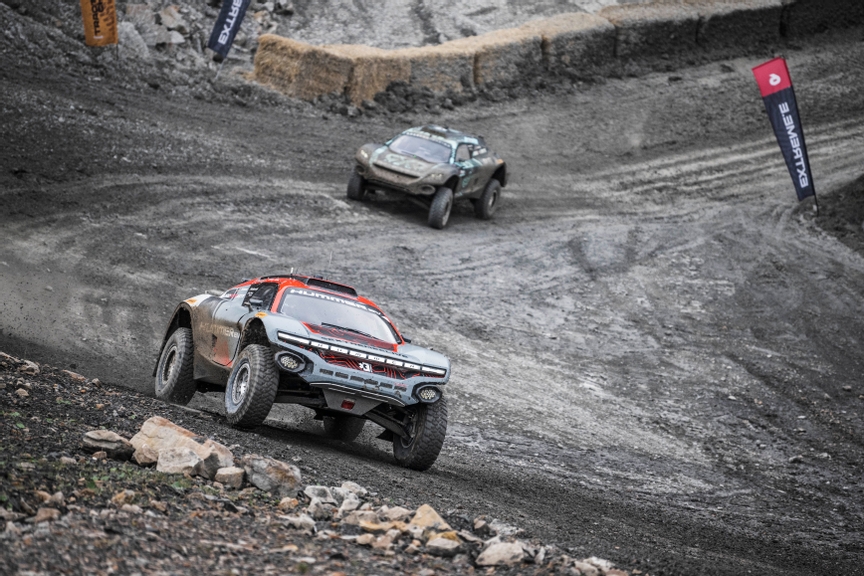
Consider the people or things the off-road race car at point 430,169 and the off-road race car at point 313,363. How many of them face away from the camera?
0

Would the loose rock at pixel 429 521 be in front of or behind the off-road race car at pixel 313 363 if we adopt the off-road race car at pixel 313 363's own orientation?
in front

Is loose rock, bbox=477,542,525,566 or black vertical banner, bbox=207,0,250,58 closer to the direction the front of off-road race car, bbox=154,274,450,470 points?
the loose rock

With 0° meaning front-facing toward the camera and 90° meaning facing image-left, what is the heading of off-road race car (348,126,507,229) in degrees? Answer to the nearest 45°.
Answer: approximately 45°

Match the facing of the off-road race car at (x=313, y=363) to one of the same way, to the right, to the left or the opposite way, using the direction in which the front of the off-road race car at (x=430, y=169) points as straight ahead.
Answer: to the left

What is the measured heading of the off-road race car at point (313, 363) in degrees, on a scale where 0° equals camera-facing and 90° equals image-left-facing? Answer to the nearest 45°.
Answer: approximately 315°

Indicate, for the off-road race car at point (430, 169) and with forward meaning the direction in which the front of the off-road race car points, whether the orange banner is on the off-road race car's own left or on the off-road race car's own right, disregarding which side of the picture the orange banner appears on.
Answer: on the off-road race car's own right

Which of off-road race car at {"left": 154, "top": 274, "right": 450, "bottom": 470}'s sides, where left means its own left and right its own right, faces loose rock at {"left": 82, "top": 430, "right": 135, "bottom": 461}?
right

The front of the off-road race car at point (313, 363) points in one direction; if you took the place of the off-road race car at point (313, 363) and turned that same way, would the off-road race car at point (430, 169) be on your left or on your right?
on your left

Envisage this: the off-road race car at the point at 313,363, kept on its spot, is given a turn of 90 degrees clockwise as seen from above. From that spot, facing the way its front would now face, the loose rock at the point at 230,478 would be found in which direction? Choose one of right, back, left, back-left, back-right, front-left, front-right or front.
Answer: front-left
